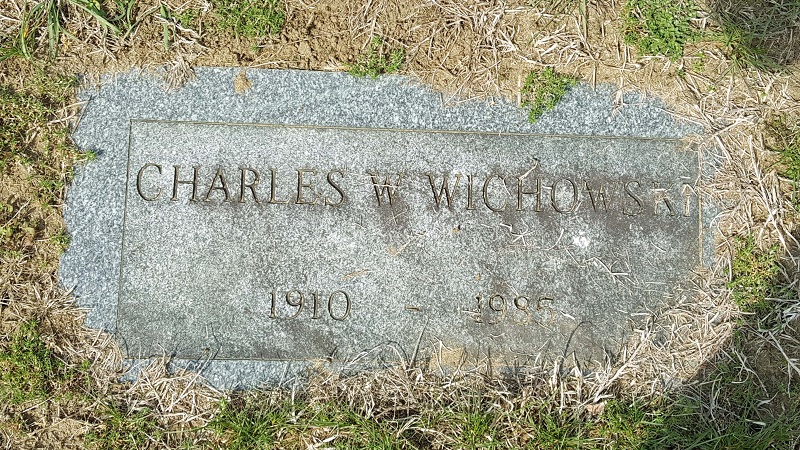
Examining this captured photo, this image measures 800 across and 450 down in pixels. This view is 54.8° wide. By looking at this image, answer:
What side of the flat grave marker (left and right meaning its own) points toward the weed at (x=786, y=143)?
left

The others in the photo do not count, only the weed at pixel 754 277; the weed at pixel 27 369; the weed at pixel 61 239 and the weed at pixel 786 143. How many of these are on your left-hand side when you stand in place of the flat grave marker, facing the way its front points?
2

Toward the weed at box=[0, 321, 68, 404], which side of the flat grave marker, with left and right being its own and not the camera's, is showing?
right

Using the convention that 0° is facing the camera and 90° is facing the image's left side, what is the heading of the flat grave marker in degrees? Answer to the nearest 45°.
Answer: approximately 0°

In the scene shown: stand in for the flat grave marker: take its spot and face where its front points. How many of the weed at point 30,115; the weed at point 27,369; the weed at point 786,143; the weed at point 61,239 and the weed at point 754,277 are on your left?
2

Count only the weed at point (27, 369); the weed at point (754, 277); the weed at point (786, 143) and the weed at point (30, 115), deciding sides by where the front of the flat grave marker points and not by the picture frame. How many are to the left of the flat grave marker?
2

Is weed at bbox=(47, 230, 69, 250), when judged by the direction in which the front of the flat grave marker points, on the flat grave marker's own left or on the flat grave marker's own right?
on the flat grave marker's own right

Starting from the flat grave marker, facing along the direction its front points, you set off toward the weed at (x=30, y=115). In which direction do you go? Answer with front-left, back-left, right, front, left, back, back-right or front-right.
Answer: right

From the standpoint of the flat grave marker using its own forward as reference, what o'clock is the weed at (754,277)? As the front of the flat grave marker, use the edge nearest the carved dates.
The weed is roughly at 9 o'clock from the flat grave marker.
